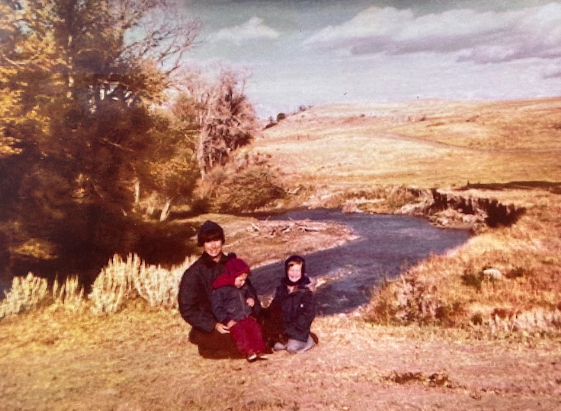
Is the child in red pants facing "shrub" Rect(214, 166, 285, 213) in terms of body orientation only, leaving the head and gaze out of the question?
no

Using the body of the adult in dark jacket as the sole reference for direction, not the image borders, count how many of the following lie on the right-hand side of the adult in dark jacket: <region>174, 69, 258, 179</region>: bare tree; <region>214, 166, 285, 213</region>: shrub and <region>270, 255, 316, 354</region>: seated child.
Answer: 0

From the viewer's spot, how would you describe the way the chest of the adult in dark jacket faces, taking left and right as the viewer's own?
facing the viewer and to the right of the viewer

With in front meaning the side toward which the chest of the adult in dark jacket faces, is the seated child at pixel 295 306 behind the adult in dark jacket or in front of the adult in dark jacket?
in front

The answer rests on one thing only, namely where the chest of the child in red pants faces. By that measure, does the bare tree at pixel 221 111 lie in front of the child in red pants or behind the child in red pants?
behind

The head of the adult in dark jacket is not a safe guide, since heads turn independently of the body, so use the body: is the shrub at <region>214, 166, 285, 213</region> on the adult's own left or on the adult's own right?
on the adult's own left

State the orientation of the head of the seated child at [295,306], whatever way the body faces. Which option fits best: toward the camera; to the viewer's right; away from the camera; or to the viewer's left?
toward the camera

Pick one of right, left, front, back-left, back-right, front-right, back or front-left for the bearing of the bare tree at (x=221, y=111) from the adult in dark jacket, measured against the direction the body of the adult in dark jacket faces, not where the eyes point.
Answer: back-left

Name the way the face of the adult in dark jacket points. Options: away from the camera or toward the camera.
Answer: toward the camera
